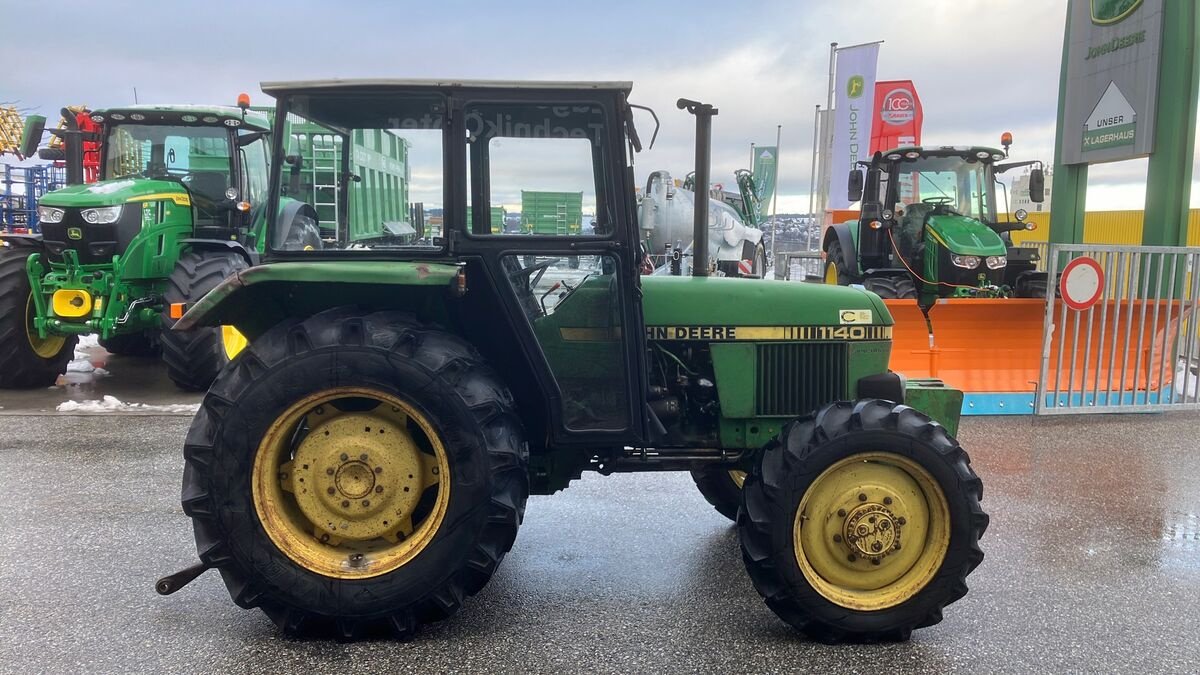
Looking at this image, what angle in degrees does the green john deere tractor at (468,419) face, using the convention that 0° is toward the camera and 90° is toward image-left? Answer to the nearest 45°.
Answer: approximately 270°

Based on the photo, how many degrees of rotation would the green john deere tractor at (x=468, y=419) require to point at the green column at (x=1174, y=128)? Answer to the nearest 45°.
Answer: approximately 45° to its left

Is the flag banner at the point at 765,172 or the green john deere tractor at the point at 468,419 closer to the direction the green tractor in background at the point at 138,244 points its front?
the green john deere tractor

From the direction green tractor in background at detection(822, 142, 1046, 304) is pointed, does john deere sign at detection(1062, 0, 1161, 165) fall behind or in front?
in front

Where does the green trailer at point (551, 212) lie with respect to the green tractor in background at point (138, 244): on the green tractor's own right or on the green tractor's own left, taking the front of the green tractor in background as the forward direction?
on the green tractor's own left

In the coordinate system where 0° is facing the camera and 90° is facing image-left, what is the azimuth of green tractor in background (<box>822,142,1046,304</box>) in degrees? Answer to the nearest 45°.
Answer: approximately 315°

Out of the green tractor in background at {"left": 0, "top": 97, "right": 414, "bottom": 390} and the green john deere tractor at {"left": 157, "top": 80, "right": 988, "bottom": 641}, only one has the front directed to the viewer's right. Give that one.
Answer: the green john deere tractor

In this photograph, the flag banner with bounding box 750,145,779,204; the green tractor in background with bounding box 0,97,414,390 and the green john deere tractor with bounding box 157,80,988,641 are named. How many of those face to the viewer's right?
1

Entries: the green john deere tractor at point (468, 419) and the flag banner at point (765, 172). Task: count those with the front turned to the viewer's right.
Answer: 1
